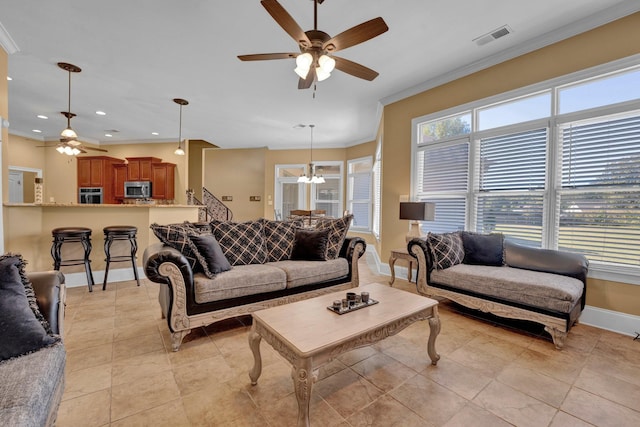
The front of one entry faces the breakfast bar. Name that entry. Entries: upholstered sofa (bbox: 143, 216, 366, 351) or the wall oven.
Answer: the wall oven

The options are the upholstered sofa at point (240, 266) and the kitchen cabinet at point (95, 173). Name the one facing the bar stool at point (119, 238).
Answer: the kitchen cabinet

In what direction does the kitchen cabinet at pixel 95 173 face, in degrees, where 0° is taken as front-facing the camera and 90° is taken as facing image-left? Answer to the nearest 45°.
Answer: approximately 0°

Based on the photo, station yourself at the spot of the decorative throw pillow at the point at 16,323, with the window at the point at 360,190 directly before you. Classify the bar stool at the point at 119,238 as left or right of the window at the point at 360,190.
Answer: left

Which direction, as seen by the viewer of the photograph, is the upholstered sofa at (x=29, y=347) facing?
facing to the right of the viewer

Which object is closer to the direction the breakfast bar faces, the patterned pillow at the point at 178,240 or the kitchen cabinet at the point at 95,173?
the patterned pillow

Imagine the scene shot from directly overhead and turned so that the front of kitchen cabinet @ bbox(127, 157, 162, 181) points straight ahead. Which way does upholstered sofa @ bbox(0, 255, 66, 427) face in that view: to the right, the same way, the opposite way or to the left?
to the left

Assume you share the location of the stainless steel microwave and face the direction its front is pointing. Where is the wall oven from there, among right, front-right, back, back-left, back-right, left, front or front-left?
back-right

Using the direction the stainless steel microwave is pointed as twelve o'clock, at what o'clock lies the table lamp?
The table lamp is roughly at 11 o'clock from the stainless steel microwave.

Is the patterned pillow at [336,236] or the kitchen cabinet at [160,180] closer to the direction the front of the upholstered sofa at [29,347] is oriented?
the patterned pillow

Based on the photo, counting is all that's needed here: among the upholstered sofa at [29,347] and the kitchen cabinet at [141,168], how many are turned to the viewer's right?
1
